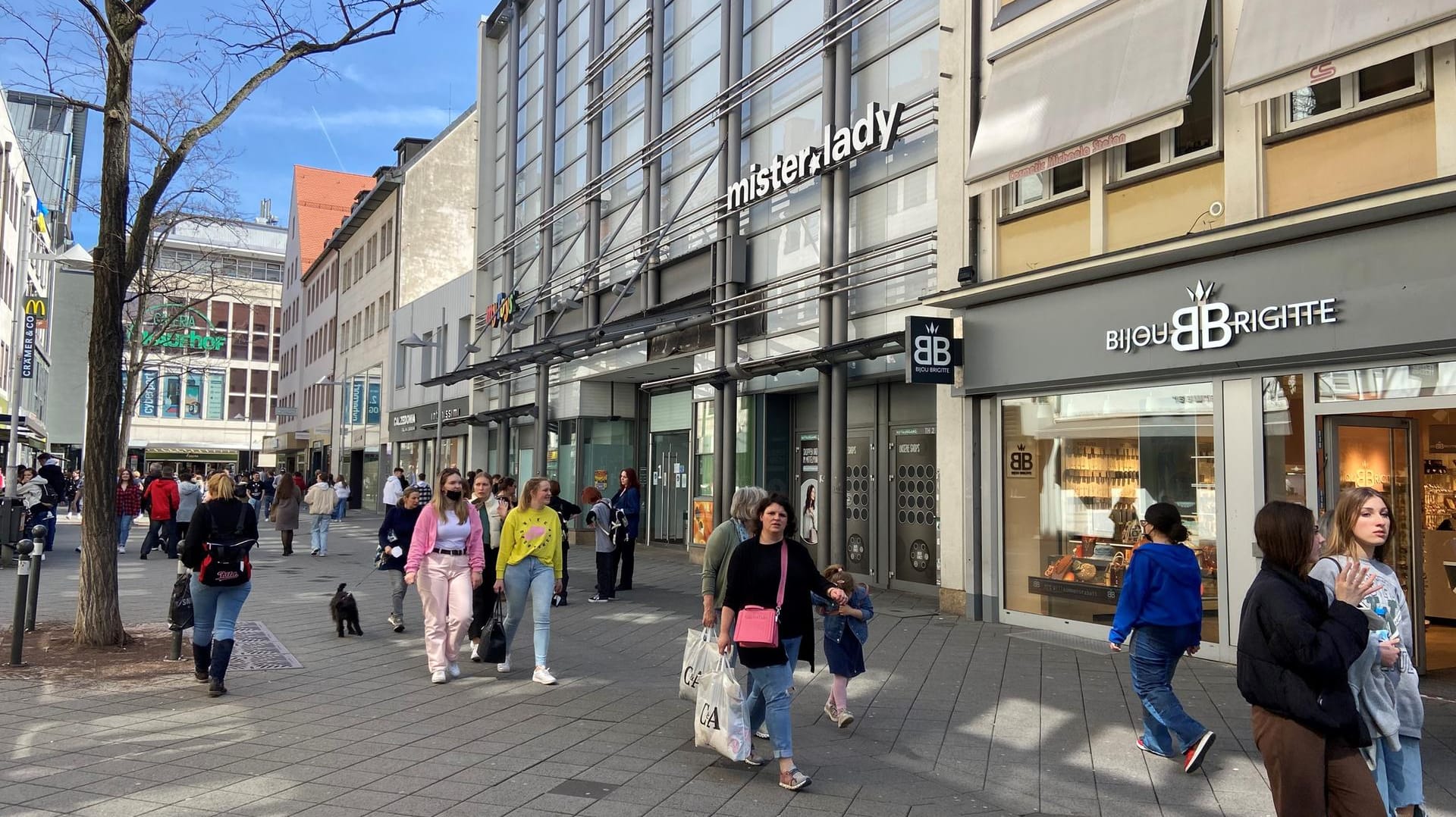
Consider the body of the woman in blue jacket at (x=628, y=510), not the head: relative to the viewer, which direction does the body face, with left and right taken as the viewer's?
facing the viewer and to the left of the viewer

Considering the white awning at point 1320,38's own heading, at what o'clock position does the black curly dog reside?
The black curly dog is roughly at 1 o'clock from the white awning.

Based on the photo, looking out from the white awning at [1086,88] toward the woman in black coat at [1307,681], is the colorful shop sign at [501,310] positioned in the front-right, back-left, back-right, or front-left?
back-right

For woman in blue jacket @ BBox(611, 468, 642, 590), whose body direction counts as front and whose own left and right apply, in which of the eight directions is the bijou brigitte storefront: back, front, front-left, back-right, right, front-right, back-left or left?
left

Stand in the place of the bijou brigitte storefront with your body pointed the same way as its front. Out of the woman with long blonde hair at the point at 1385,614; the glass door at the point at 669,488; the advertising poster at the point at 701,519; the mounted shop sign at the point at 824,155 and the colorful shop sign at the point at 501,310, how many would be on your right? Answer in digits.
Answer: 4

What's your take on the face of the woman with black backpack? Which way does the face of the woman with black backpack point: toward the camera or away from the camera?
away from the camera

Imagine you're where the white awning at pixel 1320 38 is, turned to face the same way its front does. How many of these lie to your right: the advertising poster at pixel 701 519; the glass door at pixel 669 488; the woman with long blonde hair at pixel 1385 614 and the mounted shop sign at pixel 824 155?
3

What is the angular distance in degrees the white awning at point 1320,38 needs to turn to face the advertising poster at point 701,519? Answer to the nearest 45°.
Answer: approximately 90° to its right

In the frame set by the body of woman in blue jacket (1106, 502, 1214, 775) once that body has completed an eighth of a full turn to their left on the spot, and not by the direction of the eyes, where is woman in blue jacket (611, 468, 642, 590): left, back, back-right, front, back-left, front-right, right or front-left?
front-right

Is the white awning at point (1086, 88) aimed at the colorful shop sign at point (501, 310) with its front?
no

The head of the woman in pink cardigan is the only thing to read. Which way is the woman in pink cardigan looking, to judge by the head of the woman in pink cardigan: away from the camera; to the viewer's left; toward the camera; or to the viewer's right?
toward the camera

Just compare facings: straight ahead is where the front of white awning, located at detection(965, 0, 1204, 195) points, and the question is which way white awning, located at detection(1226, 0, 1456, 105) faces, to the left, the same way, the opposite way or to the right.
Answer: the same way

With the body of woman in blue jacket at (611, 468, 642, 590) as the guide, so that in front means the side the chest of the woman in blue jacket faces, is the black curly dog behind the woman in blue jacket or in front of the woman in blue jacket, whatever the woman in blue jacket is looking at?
in front

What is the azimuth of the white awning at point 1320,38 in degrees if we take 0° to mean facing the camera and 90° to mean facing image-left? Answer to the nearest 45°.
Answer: approximately 45°
